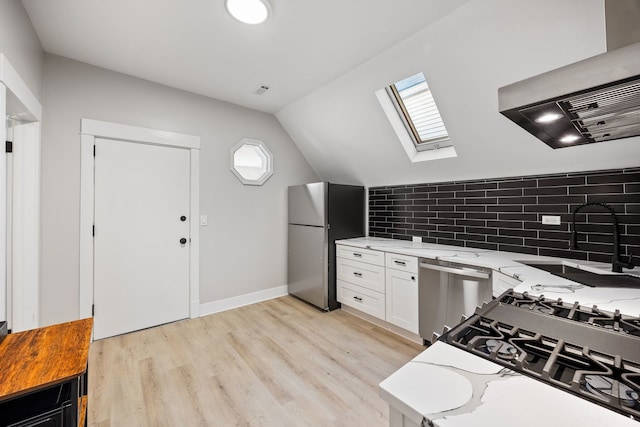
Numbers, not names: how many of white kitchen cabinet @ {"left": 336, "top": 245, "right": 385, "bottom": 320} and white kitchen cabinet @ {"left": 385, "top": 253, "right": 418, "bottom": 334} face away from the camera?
0

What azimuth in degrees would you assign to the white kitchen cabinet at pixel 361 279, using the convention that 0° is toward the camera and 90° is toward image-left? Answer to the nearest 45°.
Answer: approximately 45°

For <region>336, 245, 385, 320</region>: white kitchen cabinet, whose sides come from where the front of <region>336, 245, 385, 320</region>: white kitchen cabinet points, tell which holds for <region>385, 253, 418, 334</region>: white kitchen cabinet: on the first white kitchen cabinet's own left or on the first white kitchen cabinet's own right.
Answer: on the first white kitchen cabinet's own left

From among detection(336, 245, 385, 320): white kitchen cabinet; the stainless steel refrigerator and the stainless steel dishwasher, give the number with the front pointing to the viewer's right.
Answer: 0

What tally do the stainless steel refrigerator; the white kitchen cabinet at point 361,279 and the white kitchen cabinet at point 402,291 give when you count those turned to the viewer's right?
0

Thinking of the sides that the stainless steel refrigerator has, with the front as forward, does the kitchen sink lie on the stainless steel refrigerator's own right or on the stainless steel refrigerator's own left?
on the stainless steel refrigerator's own left

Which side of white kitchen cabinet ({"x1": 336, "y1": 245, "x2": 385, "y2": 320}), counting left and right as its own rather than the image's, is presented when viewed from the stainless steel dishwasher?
left

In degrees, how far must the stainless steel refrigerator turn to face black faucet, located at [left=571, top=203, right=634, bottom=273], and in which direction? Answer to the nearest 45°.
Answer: approximately 90° to its left

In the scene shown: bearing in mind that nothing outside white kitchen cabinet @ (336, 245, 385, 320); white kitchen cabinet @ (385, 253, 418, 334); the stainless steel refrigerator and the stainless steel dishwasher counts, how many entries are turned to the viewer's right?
0

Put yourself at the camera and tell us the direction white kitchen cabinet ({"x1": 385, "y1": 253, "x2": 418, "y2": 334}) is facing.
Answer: facing the viewer and to the left of the viewer
